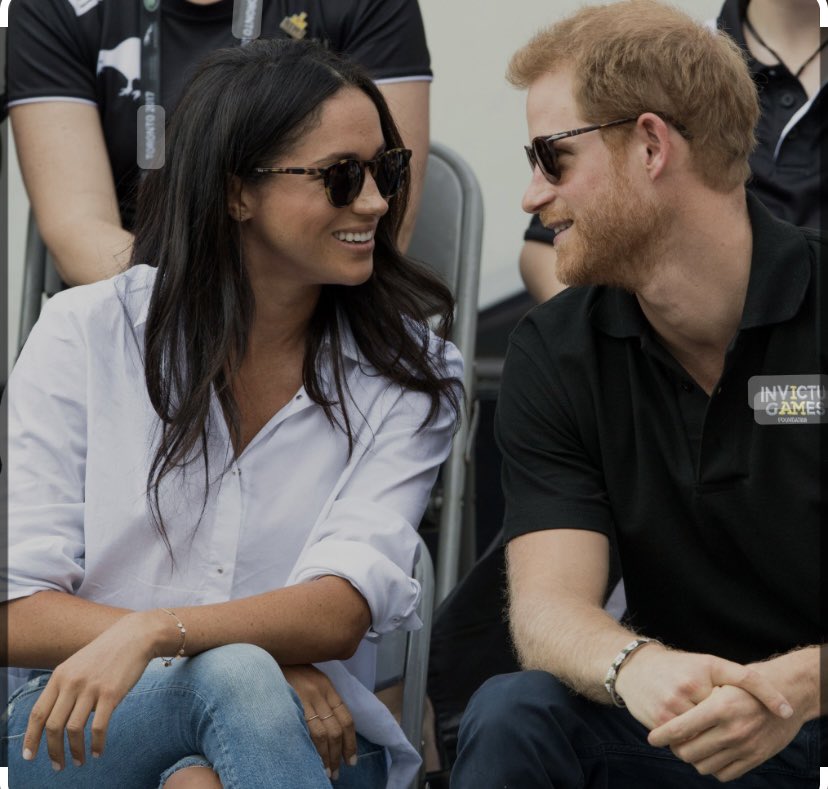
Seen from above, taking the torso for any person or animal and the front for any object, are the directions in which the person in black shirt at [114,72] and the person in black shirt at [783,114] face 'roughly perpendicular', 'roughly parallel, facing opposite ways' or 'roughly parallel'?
roughly parallel

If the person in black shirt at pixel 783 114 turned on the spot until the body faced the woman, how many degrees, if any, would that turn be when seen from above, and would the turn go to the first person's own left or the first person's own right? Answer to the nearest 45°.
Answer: approximately 45° to the first person's own right

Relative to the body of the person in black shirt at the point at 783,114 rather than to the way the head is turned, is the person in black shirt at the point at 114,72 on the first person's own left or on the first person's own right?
on the first person's own right

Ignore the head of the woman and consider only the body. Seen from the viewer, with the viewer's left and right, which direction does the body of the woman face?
facing the viewer

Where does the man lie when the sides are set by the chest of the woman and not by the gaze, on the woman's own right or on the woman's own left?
on the woman's own left

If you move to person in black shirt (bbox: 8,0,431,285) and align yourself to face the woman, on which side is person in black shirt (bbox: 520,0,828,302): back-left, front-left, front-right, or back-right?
front-left

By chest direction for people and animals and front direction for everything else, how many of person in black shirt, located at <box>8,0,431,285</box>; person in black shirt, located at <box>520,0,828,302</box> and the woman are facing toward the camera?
3

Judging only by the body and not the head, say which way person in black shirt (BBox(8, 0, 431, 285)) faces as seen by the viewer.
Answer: toward the camera

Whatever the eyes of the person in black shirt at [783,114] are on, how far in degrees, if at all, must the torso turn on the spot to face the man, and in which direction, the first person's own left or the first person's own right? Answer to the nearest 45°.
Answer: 0° — they already face them

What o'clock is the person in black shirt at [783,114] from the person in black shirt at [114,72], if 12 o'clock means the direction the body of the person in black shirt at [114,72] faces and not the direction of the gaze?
the person in black shirt at [783,114] is roughly at 9 o'clock from the person in black shirt at [114,72].

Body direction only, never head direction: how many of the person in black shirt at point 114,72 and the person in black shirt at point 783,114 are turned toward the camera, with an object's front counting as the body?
2

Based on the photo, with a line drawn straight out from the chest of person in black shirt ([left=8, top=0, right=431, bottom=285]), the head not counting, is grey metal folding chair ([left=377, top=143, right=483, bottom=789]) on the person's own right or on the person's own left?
on the person's own left

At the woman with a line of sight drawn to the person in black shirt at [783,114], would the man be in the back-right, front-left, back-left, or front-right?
front-right

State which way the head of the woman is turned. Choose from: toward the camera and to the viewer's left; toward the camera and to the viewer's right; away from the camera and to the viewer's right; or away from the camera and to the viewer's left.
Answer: toward the camera and to the viewer's right

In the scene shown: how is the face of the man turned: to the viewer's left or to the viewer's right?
to the viewer's left

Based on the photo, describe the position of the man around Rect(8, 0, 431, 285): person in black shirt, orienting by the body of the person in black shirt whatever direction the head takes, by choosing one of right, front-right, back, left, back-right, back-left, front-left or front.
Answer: front-left
